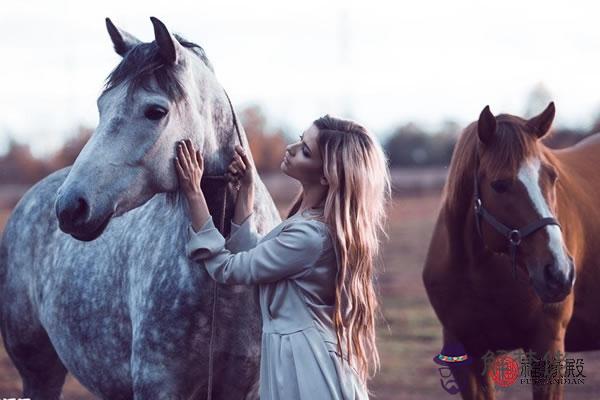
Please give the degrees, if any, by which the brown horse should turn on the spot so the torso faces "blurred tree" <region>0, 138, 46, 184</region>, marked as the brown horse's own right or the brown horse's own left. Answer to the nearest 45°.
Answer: approximately 90° to the brown horse's own right

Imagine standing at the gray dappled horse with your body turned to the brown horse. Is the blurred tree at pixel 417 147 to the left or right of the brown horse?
left

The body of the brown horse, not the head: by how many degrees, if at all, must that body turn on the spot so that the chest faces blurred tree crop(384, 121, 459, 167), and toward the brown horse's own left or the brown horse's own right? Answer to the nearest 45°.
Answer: approximately 135° to the brown horse's own right

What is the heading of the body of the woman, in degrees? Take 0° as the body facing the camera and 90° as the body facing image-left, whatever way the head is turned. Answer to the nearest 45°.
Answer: approximately 90°
